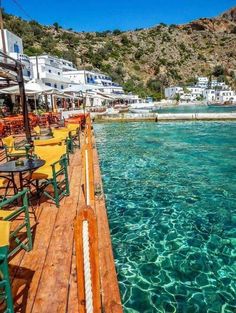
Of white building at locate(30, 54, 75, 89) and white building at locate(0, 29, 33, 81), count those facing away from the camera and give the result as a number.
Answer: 0

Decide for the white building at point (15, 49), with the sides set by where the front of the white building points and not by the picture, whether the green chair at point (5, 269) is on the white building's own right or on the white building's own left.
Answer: on the white building's own right

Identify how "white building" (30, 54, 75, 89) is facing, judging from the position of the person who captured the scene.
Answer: facing the viewer and to the right of the viewer

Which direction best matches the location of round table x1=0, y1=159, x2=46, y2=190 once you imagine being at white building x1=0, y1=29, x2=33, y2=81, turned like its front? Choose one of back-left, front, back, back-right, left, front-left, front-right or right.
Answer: front-right

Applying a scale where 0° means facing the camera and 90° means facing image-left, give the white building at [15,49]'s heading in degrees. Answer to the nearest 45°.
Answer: approximately 315°

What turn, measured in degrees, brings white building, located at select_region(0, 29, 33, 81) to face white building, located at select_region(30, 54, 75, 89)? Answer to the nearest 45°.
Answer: approximately 90° to its left
